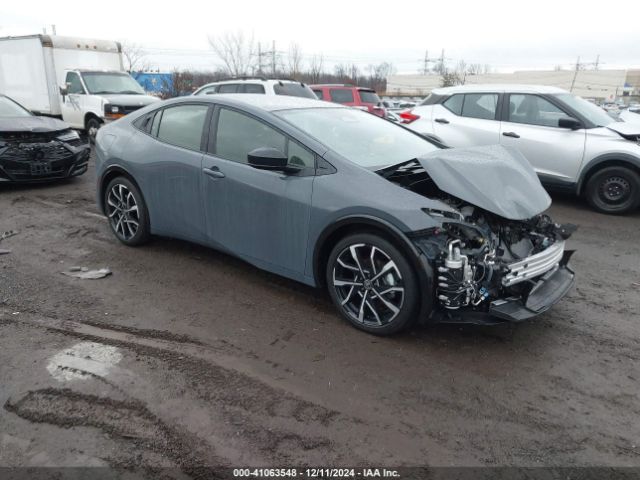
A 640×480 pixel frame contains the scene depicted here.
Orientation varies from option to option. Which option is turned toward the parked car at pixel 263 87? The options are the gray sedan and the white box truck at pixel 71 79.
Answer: the white box truck at pixel 71 79

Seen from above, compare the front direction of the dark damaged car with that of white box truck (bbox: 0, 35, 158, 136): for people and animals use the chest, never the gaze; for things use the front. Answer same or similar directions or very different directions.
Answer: same or similar directions

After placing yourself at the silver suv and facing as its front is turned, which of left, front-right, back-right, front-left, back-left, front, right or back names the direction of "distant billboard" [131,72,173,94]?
back

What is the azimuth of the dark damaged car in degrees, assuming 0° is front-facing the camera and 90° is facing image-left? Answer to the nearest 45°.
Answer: approximately 315°

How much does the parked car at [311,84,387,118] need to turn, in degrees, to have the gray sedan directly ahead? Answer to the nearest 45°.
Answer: approximately 135° to its left

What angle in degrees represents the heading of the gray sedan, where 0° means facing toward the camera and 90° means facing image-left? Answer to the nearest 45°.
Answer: approximately 315°

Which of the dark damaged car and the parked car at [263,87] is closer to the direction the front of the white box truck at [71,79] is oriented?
the parked car

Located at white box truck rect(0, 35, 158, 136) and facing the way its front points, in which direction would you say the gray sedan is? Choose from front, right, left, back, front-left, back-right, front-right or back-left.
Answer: front-right

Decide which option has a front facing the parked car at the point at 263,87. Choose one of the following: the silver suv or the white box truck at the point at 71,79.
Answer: the white box truck at the point at 71,79

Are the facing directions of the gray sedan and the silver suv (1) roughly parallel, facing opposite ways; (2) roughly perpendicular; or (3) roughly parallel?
roughly parallel

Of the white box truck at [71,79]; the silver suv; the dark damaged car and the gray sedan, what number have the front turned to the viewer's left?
0

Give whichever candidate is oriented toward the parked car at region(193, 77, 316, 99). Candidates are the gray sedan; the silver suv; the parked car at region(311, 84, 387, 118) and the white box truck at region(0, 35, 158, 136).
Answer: the white box truck at region(0, 35, 158, 136)

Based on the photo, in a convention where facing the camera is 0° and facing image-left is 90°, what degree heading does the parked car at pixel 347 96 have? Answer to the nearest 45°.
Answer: approximately 135°

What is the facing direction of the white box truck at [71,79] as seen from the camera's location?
facing the viewer and to the right of the viewer

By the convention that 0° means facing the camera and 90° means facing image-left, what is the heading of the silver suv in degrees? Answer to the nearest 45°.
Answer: approximately 315°
